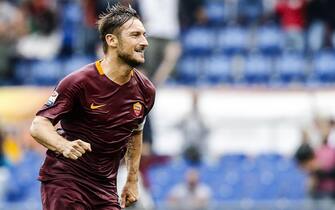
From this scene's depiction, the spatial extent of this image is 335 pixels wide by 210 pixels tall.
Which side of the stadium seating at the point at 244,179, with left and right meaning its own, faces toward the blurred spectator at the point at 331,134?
left

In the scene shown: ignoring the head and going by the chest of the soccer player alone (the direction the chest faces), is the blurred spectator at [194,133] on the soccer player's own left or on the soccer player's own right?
on the soccer player's own left

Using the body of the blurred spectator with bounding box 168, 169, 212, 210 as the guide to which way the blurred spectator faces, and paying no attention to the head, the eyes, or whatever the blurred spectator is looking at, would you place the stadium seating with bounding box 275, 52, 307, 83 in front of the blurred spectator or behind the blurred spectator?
behind

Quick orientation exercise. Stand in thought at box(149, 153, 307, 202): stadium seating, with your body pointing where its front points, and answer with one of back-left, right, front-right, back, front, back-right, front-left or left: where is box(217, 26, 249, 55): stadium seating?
back

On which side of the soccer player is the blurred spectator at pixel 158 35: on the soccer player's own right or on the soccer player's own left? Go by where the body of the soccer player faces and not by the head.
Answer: on the soccer player's own left
